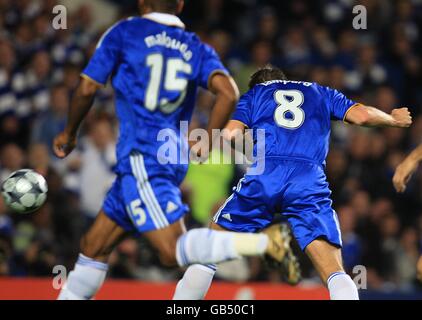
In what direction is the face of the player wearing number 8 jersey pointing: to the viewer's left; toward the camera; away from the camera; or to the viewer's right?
away from the camera

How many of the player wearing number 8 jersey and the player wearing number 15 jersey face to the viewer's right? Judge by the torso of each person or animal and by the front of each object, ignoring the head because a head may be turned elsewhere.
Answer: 0

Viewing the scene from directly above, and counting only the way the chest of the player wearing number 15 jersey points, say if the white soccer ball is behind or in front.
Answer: in front

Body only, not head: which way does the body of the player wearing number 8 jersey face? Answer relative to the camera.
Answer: away from the camera

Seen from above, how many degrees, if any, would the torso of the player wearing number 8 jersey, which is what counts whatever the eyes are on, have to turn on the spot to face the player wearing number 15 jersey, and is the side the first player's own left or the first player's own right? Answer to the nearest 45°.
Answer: approximately 90° to the first player's own left

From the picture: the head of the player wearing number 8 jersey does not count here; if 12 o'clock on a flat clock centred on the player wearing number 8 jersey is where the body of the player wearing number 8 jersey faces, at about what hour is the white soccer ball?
The white soccer ball is roughly at 9 o'clock from the player wearing number 8 jersey.

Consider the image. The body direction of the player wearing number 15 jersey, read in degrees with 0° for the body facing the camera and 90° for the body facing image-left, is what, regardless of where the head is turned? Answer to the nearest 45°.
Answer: approximately 135°
